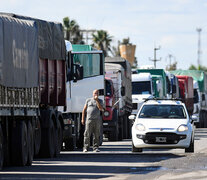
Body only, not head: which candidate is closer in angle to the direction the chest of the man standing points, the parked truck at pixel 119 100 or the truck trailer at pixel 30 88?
the truck trailer

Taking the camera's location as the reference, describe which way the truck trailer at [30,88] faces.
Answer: facing the viewer and to the left of the viewer

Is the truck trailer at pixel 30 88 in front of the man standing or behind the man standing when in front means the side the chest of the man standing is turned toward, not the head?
in front

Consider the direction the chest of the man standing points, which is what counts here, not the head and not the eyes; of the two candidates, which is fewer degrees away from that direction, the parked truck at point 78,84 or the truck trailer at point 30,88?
the truck trailer

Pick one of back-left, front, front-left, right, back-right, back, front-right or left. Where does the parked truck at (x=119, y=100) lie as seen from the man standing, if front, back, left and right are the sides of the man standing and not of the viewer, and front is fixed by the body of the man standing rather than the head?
back

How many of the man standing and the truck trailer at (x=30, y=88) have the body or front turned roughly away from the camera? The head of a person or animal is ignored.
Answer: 0

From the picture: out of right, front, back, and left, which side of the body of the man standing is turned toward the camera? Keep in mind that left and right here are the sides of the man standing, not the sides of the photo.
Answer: front
